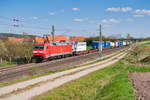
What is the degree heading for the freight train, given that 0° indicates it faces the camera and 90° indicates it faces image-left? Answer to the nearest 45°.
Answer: approximately 45°
